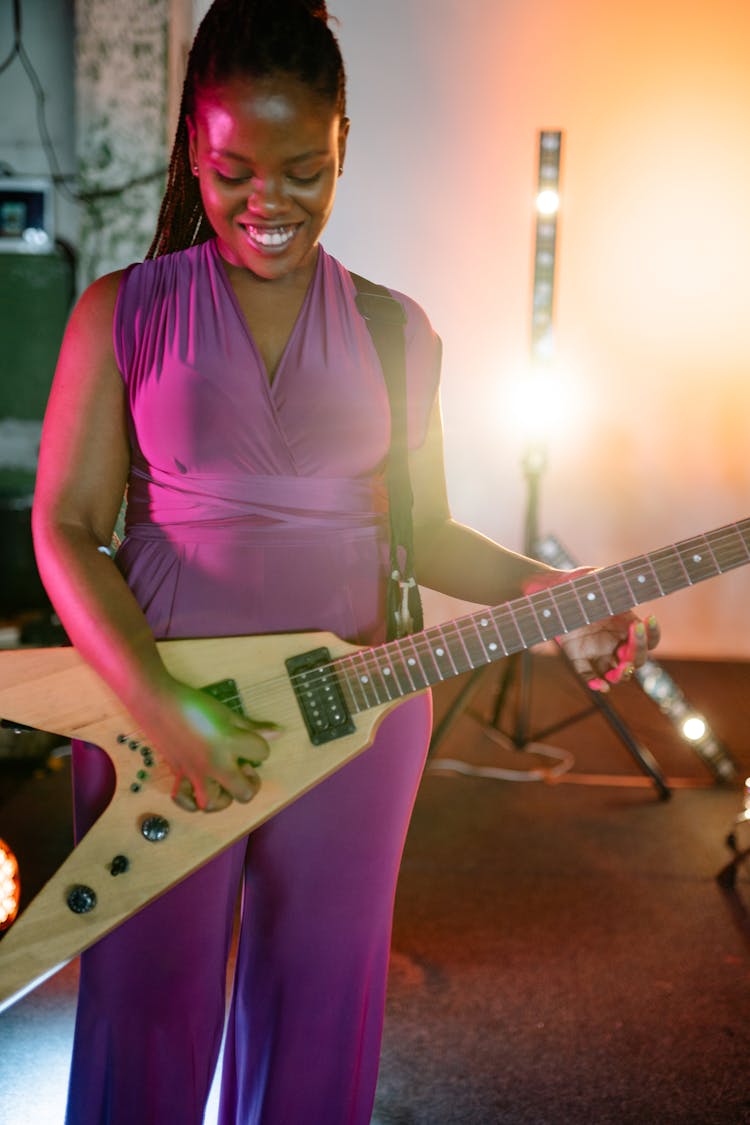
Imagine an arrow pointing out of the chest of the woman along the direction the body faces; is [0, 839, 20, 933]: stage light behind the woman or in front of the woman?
behind

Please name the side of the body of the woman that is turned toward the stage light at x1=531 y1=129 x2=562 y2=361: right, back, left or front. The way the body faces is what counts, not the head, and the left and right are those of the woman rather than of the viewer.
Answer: back

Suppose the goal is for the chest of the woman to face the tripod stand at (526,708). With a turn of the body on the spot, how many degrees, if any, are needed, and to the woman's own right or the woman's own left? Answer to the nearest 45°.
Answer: approximately 180°

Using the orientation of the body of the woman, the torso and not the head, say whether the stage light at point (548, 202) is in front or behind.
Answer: behind

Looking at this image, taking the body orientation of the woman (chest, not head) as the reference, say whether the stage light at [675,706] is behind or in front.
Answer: behind

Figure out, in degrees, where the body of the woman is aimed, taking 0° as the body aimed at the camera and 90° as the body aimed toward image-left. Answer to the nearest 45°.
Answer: approximately 0°
